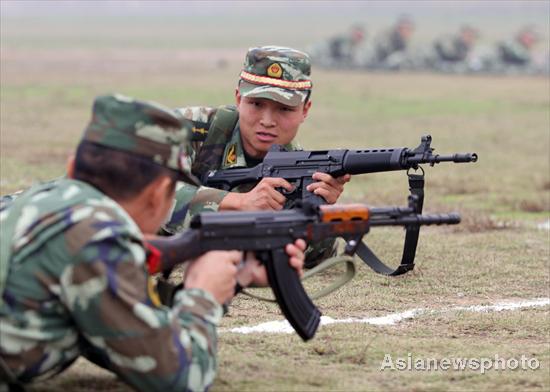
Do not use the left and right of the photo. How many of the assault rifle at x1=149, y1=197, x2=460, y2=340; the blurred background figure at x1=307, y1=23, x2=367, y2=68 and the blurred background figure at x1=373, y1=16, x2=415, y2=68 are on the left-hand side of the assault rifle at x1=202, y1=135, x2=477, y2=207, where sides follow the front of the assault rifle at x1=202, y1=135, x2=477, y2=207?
2

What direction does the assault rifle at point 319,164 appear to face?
to the viewer's right

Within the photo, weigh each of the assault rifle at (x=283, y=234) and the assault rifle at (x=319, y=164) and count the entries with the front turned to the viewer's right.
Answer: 2

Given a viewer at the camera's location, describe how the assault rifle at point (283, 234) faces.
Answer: facing to the right of the viewer

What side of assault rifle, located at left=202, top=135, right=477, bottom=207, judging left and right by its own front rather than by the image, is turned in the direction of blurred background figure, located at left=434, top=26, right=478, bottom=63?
left

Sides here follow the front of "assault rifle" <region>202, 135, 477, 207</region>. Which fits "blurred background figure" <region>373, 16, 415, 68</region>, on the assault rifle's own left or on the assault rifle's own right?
on the assault rifle's own left

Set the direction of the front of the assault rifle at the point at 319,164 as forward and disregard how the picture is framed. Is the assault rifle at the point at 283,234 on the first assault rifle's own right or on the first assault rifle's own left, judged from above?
on the first assault rifle's own right

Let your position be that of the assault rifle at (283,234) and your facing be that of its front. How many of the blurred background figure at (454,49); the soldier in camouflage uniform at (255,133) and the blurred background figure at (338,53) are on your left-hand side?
3

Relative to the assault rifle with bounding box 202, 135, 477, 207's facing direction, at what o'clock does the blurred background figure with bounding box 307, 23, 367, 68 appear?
The blurred background figure is roughly at 9 o'clock from the assault rifle.

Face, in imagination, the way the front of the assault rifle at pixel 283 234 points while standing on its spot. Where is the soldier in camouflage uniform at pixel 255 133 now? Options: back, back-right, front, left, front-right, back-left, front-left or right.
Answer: left

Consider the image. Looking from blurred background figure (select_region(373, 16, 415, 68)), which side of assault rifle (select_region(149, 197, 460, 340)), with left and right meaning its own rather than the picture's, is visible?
left

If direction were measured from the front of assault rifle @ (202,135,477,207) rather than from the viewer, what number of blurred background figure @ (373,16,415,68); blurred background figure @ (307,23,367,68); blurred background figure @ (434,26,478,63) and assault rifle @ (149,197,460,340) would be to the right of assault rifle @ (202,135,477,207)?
1

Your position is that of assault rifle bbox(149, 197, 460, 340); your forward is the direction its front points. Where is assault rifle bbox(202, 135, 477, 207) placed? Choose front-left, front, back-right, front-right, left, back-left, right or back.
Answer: left
